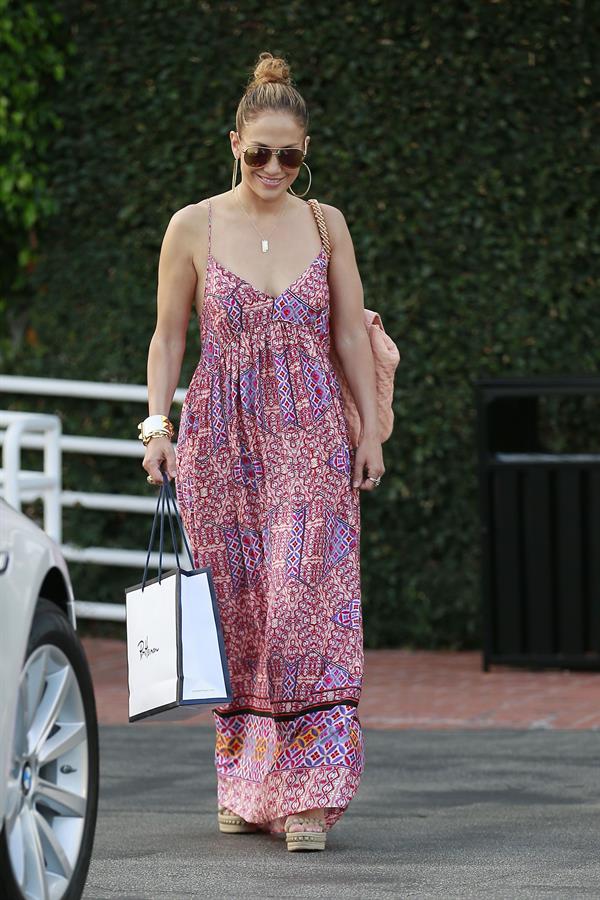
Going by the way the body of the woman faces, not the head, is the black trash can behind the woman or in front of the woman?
behind

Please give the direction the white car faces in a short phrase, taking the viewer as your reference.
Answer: facing away from the viewer and to the right of the viewer

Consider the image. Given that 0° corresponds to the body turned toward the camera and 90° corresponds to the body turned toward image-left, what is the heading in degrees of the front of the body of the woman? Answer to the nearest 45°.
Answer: approximately 0°

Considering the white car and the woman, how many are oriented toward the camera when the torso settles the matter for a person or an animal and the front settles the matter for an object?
1

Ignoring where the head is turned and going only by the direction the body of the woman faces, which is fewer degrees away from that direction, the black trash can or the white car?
the white car
